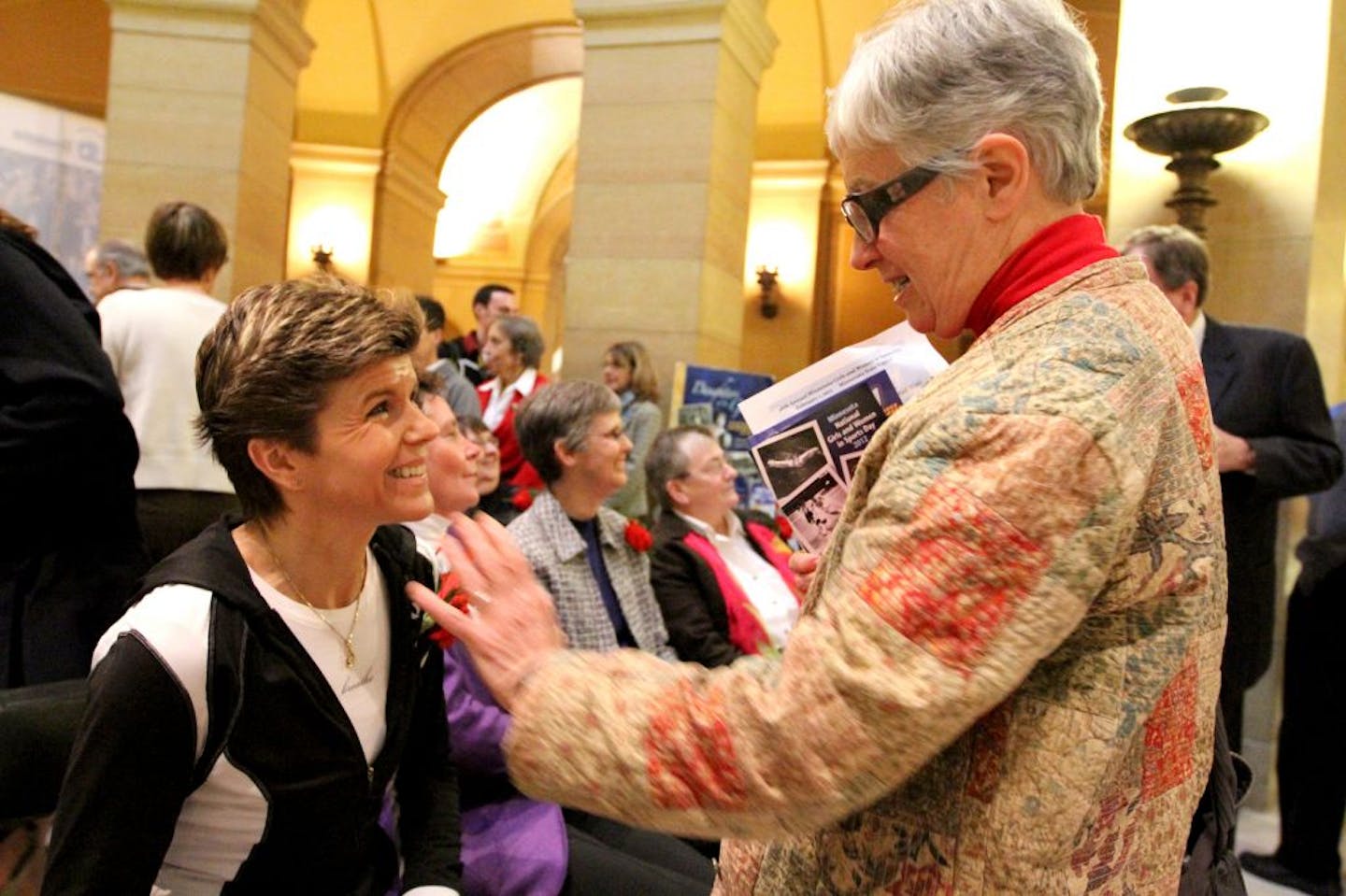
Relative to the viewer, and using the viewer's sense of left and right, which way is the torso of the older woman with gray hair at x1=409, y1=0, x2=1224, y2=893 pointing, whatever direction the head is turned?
facing to the left of the viewer

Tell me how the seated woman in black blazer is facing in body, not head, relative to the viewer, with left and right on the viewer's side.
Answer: facing the viewer and to the right of the viewer

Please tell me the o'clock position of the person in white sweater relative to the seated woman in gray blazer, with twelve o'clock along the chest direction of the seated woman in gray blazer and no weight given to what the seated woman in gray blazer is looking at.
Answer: The person in white sweater is roughly at 5 o'clock from the seated woman in gray blazer.

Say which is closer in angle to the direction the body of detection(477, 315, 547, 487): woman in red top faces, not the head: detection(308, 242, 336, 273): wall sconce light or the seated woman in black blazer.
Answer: the seated woman in black blazer

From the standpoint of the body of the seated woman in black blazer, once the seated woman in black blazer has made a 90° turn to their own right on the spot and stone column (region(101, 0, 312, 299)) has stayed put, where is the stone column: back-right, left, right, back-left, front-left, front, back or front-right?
right

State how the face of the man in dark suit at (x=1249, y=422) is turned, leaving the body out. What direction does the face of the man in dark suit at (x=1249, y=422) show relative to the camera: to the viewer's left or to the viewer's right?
to the viewer's left

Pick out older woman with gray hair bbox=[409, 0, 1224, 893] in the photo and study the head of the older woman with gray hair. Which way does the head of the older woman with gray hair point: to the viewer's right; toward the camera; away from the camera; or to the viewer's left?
to the viewer's left

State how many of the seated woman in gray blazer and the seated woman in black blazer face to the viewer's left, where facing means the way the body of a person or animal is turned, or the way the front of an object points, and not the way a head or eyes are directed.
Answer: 0

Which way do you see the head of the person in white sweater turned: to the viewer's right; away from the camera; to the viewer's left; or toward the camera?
away from the camera

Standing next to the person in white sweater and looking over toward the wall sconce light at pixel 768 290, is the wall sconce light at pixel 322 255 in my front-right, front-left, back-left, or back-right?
front-left

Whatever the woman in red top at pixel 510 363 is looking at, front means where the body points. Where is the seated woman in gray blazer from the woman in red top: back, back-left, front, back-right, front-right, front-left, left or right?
front-left

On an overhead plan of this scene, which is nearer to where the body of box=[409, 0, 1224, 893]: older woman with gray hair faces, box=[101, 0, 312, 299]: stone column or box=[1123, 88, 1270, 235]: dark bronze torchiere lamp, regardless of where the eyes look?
the stone column

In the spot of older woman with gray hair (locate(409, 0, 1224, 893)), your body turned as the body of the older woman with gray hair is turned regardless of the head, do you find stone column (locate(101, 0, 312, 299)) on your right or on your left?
on your right

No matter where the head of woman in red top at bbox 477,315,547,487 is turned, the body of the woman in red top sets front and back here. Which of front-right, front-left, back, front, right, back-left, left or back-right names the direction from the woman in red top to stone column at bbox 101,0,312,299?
right
